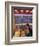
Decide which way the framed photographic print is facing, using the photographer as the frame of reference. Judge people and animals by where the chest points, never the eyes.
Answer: facing the viewer and to the right of the viewer
